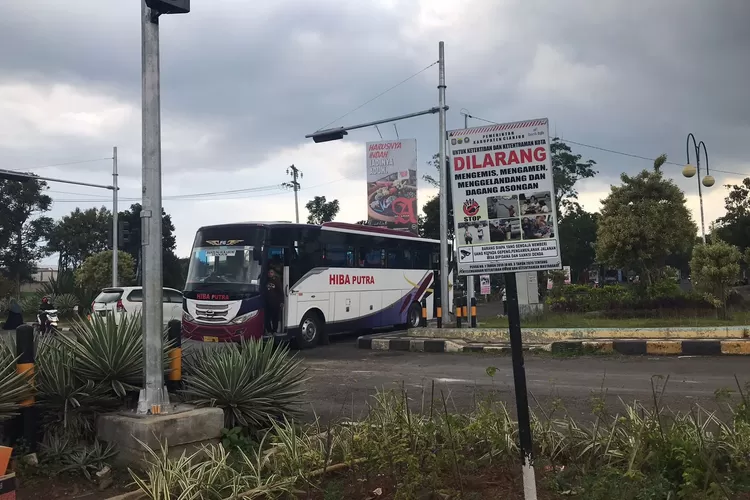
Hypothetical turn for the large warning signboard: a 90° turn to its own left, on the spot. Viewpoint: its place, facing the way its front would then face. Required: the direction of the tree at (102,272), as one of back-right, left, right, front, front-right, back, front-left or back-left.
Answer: back-left

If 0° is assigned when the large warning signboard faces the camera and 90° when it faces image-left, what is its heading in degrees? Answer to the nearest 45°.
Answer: approximately 0°

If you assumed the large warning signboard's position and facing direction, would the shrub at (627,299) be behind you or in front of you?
behind
